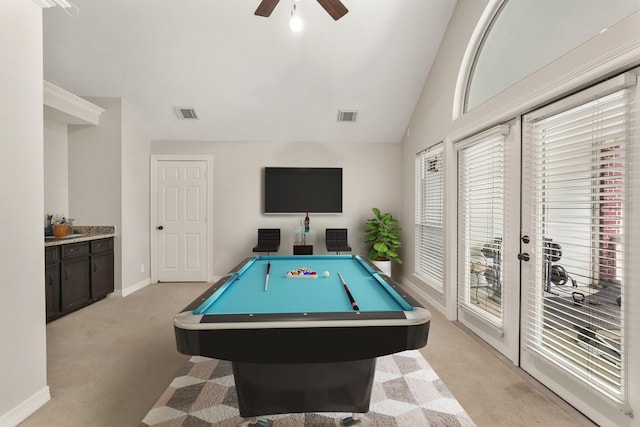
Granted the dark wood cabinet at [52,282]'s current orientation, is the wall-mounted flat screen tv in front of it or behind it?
in front

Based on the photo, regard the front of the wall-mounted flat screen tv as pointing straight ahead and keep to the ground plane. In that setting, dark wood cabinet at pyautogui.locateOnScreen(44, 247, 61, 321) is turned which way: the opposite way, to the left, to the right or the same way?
to the left

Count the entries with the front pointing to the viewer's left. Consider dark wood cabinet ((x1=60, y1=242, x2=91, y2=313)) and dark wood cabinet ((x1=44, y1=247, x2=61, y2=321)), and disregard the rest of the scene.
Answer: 0

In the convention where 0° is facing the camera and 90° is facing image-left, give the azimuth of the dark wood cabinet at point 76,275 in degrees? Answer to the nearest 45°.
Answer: approximately 315°

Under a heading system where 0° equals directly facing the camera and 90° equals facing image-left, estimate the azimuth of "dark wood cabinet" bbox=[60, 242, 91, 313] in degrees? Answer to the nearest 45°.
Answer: approximately 315°

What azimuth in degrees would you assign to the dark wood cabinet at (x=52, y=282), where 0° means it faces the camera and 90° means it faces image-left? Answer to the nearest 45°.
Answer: approximately 315°

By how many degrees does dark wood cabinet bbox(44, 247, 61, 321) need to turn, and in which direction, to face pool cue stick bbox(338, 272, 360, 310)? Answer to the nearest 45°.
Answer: approximately 45° to its right

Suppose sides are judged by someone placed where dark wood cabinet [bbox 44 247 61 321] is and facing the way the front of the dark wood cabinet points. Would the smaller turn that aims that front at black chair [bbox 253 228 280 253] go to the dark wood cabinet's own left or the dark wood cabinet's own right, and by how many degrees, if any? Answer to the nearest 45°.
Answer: approximately 45° to the dark wood cabinet's own left

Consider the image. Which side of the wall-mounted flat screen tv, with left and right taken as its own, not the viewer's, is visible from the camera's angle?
front

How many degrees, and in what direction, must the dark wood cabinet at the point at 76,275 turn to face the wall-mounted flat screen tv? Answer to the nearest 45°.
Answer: approximately 45° to its left

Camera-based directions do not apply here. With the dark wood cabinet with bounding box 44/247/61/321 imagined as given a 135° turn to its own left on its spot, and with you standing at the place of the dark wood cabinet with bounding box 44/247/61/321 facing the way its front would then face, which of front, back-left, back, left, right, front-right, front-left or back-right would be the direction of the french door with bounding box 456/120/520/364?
back-right

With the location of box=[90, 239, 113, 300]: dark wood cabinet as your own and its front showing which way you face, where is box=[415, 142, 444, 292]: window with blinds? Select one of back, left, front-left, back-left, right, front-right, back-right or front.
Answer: front

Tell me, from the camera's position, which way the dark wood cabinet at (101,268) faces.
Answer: facing the viewer and to the right of the viewer

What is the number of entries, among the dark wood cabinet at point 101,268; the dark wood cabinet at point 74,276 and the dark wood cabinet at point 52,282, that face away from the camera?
0
